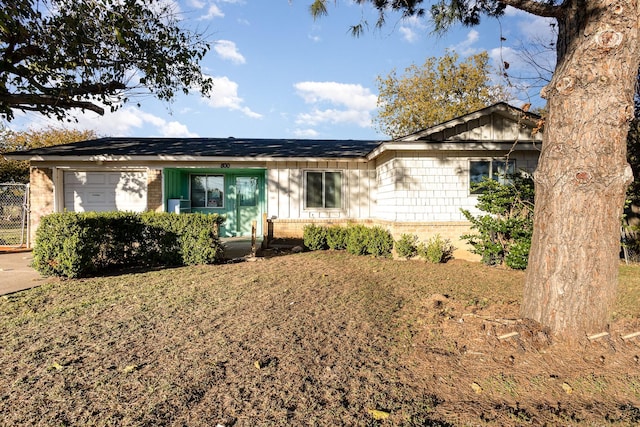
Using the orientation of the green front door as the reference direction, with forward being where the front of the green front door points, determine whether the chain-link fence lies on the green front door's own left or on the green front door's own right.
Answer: on the green front door's own right

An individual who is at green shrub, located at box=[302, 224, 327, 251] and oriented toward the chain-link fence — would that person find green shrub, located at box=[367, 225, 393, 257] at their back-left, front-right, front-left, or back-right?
back-left

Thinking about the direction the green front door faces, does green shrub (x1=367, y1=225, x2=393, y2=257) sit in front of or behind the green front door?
in front

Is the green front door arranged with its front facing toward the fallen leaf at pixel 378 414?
yes

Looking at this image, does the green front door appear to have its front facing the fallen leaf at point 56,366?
yes

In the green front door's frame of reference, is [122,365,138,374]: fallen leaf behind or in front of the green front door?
in front

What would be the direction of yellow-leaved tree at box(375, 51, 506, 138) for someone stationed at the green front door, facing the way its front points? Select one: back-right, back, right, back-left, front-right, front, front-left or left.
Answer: back-left

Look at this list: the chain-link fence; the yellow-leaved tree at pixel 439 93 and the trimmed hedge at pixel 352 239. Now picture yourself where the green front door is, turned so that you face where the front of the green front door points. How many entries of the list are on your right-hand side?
1

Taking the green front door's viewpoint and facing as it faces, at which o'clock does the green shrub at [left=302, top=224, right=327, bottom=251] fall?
The green shrub is roughly at 11 o'clock from the green front door.
